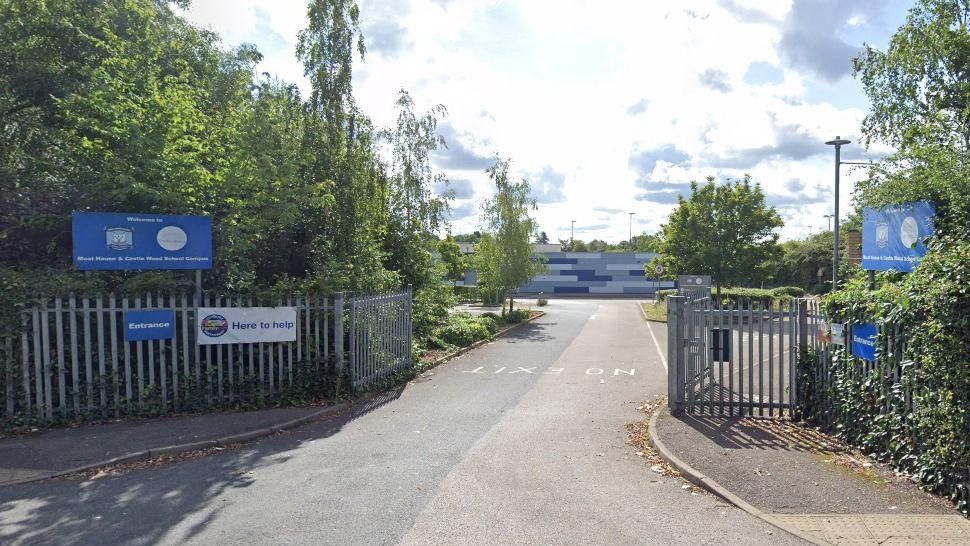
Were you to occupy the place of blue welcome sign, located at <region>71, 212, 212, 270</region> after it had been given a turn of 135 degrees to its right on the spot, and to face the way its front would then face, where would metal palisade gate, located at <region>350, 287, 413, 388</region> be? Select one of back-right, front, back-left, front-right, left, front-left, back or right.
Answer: back-right

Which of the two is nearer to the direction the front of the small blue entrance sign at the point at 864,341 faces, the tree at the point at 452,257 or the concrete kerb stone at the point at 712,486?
the concrete kerb stone

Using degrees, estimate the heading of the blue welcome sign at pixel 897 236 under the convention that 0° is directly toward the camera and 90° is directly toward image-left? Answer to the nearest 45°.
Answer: approximately 45°

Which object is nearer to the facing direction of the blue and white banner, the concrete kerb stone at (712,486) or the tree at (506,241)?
the concrete kerb stone

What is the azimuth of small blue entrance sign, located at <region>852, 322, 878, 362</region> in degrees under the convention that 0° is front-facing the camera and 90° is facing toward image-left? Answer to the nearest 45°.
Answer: approximately 45°

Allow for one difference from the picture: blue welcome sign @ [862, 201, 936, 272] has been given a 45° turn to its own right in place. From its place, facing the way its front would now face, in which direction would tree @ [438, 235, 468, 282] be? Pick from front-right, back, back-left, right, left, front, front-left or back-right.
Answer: front-right

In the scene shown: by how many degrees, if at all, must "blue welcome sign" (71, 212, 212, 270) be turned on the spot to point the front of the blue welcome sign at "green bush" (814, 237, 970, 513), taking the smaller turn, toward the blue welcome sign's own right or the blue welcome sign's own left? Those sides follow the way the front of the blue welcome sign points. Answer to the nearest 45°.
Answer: approximately 45° to the blue welcome sign's own left

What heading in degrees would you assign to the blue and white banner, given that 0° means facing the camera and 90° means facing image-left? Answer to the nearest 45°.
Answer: approximately 0°

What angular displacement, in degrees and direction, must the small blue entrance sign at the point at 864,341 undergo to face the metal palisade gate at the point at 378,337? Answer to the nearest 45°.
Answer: approximately 45° to its right

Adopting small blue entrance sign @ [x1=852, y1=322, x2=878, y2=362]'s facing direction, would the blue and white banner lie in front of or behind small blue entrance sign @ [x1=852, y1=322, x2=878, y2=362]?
in front

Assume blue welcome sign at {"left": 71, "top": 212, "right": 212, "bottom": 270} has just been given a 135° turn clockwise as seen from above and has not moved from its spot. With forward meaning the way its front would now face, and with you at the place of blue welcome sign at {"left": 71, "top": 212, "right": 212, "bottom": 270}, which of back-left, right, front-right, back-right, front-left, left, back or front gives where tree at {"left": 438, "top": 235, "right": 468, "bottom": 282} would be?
right

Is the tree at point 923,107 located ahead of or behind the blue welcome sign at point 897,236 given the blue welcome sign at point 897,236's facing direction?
behind

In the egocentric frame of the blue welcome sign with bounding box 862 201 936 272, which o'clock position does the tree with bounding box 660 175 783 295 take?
The tree is roughly at 4 o'clock from the blue welcome sign.

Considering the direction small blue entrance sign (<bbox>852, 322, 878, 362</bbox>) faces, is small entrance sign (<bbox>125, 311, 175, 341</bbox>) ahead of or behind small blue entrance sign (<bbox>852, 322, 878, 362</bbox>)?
ahead

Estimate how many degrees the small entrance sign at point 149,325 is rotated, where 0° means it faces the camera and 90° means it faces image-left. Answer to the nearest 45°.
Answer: approximately 0°
